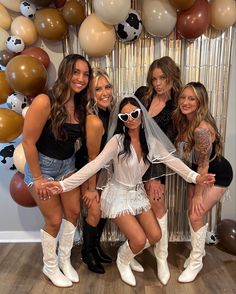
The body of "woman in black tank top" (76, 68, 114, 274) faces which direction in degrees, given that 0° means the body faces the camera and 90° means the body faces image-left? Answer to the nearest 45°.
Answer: approximately 315°

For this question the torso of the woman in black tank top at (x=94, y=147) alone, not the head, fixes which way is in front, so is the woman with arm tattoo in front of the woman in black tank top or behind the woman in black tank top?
in front

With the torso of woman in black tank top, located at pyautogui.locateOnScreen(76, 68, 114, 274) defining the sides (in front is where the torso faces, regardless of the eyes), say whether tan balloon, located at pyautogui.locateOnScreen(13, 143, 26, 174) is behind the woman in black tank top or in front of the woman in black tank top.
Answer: behind

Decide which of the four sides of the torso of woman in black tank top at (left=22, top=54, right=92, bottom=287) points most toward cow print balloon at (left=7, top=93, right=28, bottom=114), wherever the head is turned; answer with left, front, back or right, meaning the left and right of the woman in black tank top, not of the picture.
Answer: back

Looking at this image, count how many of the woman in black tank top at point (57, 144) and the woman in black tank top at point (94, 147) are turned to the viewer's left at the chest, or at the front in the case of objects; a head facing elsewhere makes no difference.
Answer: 0

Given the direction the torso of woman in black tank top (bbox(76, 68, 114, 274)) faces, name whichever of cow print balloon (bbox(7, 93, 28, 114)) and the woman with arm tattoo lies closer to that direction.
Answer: the woman with arm tattoo

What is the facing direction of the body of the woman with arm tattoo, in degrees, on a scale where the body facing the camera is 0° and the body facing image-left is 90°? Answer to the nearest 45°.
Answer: approximately 45°

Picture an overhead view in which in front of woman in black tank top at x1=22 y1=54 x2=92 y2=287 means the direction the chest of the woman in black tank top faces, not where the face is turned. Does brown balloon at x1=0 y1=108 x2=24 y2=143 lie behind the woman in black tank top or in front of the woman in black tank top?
behind
